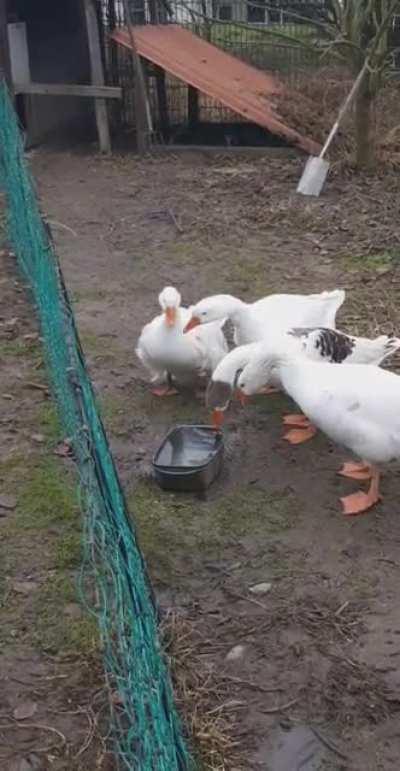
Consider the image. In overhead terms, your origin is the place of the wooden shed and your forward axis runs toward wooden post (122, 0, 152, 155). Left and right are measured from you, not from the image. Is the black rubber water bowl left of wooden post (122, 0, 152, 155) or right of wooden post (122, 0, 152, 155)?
right

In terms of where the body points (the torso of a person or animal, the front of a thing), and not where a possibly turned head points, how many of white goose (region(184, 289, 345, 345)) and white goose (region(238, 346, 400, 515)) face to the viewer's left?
2

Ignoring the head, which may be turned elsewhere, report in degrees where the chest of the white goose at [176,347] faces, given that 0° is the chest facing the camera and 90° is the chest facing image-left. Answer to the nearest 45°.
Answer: approximately 45°

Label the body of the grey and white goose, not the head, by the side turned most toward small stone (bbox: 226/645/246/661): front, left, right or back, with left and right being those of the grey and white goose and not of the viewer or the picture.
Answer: left

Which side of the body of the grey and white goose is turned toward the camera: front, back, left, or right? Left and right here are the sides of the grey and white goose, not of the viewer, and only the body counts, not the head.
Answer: left

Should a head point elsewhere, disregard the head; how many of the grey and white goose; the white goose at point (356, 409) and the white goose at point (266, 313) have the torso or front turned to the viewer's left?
3

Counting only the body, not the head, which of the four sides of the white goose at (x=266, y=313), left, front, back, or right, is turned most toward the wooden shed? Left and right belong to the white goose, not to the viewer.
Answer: right

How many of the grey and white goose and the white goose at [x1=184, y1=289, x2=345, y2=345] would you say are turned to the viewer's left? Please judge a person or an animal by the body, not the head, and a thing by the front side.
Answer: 2

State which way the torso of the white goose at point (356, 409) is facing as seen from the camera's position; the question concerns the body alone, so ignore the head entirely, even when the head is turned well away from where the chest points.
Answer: to the viewer's left

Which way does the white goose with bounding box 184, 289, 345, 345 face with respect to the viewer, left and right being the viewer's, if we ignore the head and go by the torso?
facing to the left of the viewer

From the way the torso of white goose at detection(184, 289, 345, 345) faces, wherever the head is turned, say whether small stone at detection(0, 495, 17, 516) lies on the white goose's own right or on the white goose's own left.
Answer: on the white goose's own left

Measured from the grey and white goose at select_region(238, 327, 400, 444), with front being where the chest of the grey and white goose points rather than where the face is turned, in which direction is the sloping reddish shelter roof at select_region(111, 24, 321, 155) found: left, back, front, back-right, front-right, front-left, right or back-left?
right
